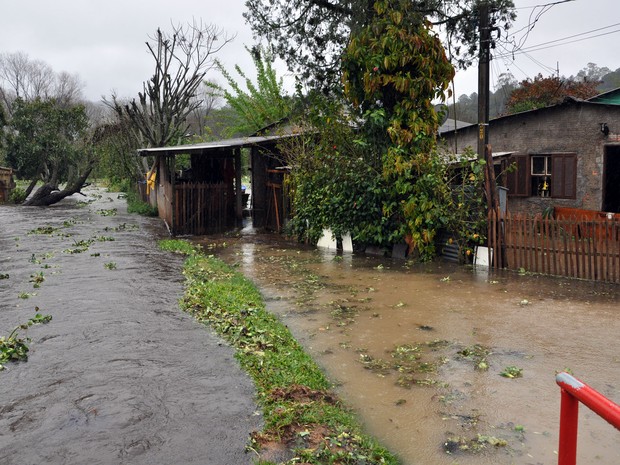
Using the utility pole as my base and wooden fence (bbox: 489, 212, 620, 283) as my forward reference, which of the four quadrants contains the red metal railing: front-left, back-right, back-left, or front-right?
front-right

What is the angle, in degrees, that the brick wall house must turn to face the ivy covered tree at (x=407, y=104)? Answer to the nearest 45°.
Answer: approximately 45° to its right

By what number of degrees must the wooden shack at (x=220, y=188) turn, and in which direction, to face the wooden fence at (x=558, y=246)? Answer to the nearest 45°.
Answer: approximately 45° to its left

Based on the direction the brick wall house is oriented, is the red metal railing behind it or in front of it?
in front

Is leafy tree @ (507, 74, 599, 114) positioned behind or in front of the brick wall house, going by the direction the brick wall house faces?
behind

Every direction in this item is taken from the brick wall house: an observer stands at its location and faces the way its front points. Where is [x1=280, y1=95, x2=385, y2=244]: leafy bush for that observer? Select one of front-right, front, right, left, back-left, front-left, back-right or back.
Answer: front-right

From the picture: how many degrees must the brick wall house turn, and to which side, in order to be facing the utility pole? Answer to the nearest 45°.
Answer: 0° — it already faces it

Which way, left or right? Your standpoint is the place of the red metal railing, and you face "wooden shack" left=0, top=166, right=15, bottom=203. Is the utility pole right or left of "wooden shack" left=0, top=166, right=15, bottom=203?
right

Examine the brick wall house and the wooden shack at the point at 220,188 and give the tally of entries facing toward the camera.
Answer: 2

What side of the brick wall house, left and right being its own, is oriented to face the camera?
front

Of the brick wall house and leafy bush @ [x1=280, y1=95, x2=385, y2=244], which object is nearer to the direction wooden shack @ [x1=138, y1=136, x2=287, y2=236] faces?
the leafy bush

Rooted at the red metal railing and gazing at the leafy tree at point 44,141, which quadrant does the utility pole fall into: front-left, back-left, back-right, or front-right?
front-right

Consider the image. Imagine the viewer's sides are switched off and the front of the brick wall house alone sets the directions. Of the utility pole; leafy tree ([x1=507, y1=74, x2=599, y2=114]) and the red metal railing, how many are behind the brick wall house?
1
